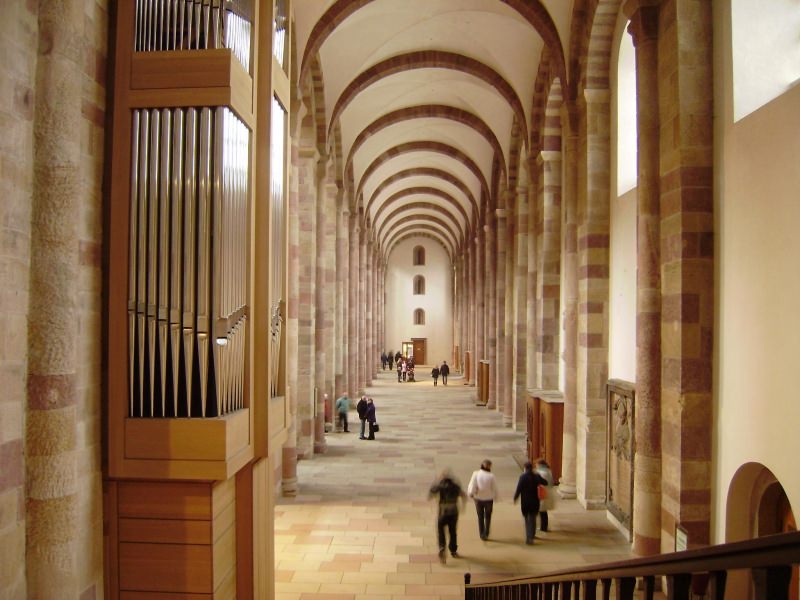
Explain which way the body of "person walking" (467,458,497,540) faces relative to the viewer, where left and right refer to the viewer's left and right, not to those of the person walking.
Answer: facing away from the viewer

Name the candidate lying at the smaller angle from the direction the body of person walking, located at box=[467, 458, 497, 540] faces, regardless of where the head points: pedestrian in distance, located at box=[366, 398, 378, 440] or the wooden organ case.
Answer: the pedestrian in distance

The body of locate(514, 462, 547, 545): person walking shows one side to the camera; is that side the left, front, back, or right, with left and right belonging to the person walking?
back

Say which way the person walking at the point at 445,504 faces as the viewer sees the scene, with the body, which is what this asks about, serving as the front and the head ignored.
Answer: away from the camera
